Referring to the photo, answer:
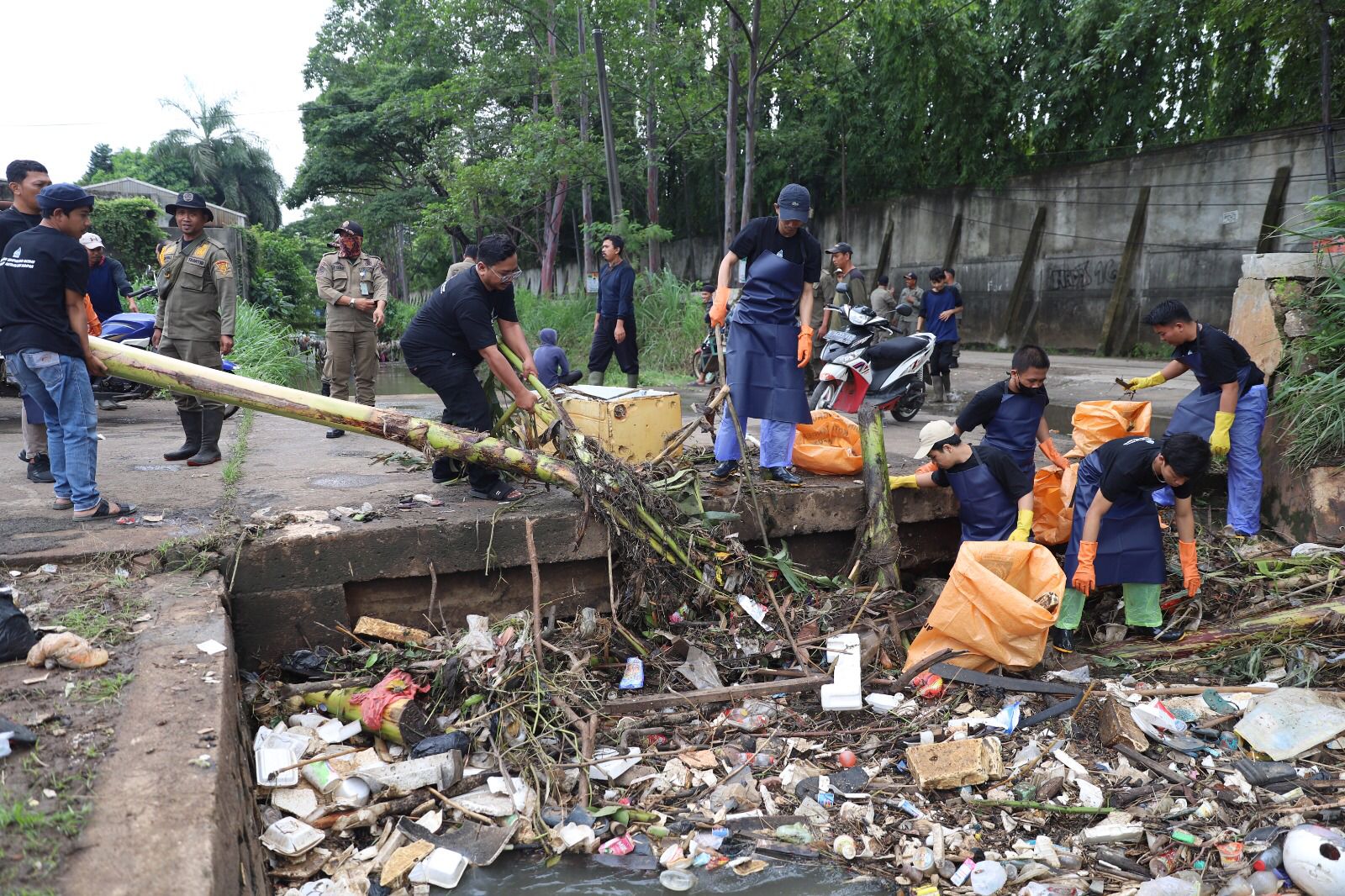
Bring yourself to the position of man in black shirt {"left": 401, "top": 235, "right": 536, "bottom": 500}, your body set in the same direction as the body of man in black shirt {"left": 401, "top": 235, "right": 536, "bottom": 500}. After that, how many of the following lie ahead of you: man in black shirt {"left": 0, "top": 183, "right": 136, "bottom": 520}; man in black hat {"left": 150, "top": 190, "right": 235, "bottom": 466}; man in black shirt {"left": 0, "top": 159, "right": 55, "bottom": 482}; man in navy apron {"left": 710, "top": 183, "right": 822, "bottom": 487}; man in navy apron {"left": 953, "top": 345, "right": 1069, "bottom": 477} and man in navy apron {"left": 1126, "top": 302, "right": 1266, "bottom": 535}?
3

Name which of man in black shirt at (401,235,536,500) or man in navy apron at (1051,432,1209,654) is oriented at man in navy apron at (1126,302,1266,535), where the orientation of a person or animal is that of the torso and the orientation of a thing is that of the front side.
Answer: the man in black shirt

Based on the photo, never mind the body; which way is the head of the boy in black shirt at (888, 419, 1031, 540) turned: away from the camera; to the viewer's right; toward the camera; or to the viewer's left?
to the viewer's left

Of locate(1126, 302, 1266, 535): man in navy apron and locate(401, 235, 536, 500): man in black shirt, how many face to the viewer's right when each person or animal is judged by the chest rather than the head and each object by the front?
1

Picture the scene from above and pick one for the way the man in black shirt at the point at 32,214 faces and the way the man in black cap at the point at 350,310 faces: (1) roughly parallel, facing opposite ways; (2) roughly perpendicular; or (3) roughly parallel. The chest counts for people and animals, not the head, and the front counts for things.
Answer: roughly perpendicular

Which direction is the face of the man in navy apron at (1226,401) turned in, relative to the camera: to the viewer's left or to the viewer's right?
to the viewer's left

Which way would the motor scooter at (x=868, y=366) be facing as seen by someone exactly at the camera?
facing the viewer and to the left of the viewer

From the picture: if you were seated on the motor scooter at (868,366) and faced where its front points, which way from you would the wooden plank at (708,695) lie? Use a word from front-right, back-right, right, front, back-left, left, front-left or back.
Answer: front-left

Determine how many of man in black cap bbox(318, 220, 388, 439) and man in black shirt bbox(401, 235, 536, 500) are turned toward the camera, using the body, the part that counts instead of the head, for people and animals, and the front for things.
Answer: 1

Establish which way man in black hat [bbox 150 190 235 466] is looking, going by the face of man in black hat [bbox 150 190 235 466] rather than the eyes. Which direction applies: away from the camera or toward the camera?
toward the camera

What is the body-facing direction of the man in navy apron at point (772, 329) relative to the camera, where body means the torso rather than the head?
toward the camera

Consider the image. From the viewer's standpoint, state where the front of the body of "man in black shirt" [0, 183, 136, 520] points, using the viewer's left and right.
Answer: facing away from the viewer and to the right of the viewer
